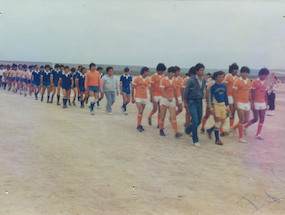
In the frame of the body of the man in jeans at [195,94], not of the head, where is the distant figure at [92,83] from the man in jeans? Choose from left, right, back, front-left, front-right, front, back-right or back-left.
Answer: back

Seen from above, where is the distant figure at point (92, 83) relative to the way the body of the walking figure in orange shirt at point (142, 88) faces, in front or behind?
behind

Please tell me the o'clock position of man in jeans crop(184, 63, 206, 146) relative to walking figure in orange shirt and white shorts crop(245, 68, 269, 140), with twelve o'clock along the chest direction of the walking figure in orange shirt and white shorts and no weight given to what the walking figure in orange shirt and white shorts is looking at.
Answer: The man in jeans is roughly at 3 o'clock from the walking figure in orange shirt and white shorts.

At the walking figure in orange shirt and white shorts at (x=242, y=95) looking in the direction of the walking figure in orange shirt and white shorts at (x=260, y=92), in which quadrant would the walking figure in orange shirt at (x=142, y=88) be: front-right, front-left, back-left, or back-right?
back-left

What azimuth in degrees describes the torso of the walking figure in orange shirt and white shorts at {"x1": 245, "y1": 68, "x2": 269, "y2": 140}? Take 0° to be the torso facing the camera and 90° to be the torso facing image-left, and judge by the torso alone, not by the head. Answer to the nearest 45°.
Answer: approximately 315°

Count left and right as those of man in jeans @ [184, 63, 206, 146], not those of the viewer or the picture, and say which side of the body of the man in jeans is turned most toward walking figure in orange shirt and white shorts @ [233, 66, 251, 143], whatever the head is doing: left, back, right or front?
left

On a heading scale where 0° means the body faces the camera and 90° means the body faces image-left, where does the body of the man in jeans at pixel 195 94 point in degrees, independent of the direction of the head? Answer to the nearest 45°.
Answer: approximately 315°

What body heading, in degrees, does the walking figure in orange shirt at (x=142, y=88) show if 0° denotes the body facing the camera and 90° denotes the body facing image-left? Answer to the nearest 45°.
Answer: approximately 315°

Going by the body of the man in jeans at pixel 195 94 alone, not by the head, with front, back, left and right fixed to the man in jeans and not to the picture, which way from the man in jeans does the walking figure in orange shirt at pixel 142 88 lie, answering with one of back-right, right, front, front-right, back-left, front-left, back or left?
back
